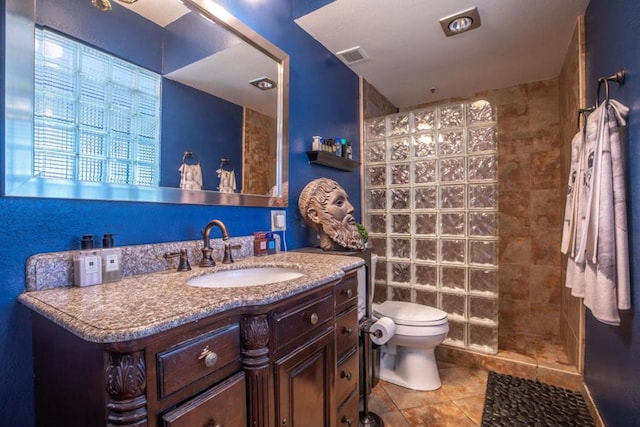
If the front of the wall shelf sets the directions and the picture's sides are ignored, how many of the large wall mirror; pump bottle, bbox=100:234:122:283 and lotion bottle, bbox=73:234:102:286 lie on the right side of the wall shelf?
3

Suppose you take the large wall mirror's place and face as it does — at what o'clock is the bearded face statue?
The bearded face statue is roughly at 10 o'clock from the large wall mirror.

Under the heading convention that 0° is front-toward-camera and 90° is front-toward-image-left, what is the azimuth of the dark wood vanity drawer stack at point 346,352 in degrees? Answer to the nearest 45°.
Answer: approximately 315°

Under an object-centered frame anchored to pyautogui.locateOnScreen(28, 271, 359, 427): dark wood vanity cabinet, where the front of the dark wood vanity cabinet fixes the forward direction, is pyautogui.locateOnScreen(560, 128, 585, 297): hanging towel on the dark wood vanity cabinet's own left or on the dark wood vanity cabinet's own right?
on the dark wood vanity cabinet's own left

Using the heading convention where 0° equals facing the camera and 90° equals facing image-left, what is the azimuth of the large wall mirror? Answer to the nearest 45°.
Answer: approximately 315°

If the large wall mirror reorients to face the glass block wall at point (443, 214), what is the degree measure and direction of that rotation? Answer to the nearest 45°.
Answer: approximately 45° to its left
